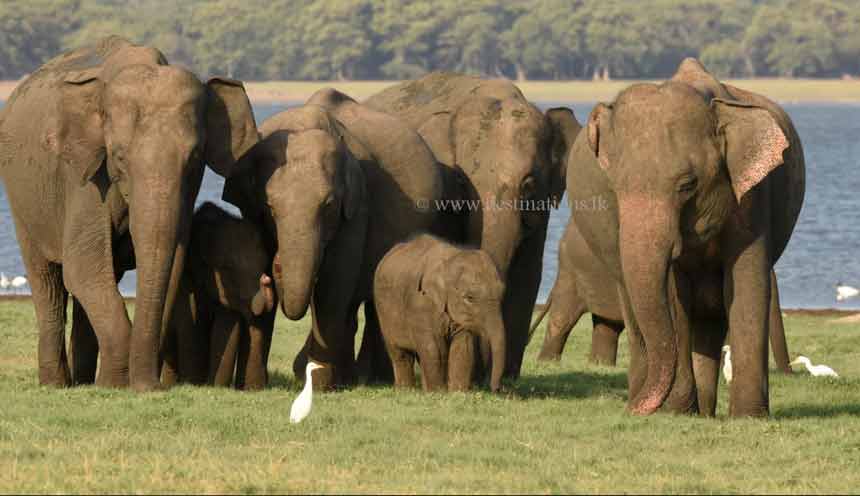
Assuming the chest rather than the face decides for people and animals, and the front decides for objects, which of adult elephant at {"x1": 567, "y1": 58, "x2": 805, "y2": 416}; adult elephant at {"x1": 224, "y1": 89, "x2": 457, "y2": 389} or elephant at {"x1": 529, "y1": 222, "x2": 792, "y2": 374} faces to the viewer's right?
the elephant

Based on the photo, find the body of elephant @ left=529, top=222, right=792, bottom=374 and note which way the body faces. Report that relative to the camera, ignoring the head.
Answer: to the viewer's right

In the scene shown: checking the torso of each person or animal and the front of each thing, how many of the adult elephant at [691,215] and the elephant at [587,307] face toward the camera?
1

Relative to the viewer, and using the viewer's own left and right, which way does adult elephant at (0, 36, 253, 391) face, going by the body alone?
facing the viewer and to the right of the viewer

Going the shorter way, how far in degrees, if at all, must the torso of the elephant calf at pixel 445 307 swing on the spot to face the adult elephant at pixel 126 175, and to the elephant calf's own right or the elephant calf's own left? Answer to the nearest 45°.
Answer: approximately 135° to the elephant calf's own right

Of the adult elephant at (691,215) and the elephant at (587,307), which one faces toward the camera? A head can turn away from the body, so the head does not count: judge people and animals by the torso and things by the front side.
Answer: the adult elephant

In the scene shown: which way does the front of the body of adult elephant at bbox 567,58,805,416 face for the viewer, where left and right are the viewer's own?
facing the viewer

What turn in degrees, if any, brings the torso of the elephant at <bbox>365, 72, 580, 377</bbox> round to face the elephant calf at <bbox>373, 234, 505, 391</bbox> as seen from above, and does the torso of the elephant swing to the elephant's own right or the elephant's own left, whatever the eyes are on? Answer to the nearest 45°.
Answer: approximately 45° to the elephant's own right

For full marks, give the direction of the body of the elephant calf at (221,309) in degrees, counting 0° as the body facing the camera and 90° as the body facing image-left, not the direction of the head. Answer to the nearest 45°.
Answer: approximately 315°

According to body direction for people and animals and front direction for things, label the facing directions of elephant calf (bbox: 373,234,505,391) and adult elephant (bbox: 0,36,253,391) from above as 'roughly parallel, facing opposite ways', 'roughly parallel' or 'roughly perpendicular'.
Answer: roughly parallel

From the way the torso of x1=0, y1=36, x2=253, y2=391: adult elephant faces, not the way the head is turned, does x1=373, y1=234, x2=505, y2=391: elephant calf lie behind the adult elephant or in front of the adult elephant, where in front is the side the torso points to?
in front
